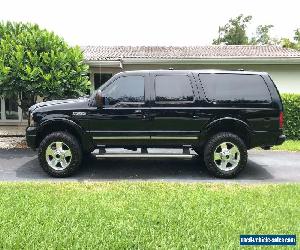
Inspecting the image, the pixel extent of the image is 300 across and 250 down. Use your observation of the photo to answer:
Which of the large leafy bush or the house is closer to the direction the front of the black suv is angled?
the large leafy bush

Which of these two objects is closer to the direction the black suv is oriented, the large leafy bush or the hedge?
the large leafy bush

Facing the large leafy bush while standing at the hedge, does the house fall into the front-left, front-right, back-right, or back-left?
front-right

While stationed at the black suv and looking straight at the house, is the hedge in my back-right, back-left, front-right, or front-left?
front-right

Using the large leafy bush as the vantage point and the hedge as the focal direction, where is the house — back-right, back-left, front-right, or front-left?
front-left

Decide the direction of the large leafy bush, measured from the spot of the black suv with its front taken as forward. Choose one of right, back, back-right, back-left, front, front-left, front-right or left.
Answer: front-right

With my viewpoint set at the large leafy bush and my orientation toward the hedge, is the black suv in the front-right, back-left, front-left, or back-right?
front-right

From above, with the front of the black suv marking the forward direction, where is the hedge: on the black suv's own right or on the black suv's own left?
on the black suv's own right

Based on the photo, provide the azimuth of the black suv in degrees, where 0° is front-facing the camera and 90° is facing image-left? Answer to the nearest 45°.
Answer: approximately 90°
